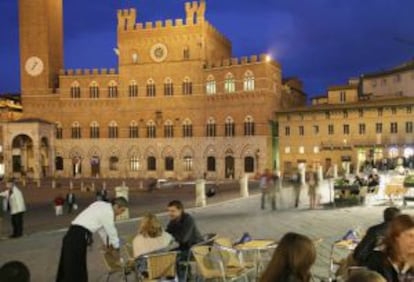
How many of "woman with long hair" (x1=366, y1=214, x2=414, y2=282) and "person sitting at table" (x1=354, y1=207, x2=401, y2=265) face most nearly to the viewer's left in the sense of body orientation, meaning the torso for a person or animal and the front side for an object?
0

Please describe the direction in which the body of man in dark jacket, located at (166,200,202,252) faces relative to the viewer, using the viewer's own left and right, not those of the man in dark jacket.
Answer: facing the viewer and to the left of the viewer

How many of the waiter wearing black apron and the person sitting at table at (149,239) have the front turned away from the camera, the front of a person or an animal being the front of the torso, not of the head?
1

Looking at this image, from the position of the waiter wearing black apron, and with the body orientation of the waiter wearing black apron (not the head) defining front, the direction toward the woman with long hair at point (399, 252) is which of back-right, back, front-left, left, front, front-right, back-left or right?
front-right

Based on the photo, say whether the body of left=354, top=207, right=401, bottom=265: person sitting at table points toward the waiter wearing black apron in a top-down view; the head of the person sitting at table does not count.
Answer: no

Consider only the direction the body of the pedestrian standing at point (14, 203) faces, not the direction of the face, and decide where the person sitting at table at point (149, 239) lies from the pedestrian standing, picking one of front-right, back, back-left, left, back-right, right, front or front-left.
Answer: left

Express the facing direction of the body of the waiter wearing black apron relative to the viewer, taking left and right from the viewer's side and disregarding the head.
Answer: facing to the right of the viewer

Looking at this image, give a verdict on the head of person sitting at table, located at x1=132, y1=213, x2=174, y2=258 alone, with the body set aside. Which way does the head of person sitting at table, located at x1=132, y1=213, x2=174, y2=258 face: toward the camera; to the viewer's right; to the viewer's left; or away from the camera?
away from the camera

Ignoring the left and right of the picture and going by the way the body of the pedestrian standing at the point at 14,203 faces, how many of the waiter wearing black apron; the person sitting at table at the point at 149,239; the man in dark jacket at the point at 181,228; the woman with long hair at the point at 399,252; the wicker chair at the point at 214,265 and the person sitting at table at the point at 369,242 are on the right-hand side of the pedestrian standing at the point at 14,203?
0

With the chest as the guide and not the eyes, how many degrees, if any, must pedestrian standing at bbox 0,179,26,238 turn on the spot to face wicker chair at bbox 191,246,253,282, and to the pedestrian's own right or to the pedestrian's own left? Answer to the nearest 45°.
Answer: approximately 90° to the pedestrian's own left
